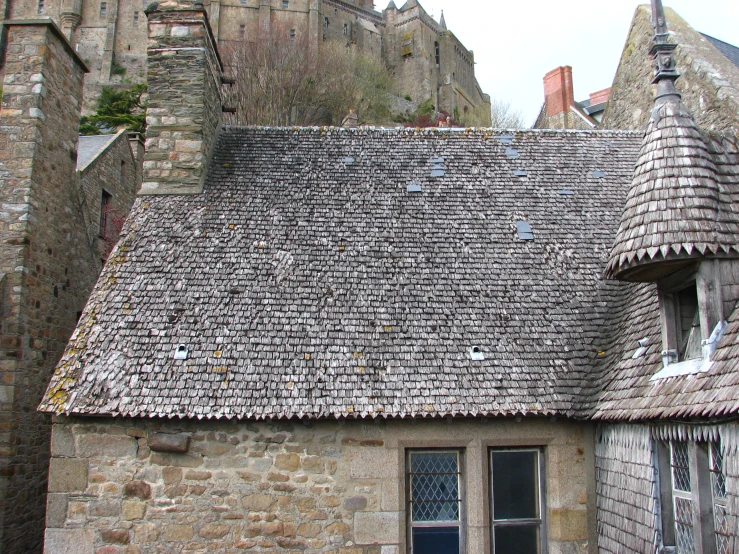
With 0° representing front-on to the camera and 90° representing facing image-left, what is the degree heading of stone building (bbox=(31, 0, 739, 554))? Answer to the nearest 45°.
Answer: approximately 0°

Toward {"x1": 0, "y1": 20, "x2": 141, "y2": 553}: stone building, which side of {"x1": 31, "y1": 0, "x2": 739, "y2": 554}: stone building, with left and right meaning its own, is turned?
right

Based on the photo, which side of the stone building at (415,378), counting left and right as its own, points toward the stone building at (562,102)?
back
